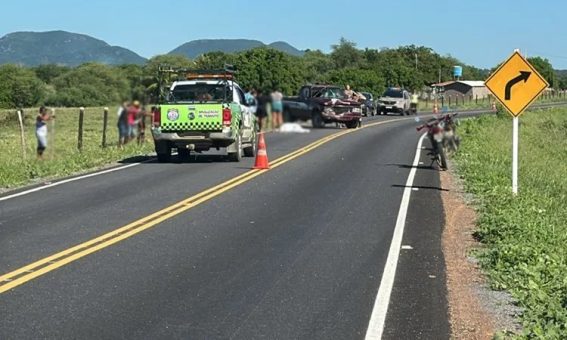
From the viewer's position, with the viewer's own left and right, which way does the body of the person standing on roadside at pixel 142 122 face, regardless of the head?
facing to the right of the viewer

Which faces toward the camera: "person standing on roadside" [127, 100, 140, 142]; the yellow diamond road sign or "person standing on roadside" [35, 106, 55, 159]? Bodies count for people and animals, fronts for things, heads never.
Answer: the yellow diamond road sign

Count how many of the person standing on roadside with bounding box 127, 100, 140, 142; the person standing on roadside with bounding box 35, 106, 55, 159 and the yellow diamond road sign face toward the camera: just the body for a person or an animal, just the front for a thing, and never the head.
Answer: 1

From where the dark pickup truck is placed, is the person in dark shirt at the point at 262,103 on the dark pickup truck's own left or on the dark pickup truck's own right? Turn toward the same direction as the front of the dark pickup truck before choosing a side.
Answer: on the dark pickup truck's own right

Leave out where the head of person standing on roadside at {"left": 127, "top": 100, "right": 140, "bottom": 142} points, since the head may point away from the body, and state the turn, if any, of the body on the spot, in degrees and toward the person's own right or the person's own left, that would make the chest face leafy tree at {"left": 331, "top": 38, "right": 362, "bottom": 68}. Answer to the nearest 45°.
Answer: approximately 45° to the person's own left

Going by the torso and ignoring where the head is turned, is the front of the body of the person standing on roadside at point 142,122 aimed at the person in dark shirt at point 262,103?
yes

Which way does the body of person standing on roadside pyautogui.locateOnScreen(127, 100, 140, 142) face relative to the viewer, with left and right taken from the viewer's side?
facing to the right of the viewer

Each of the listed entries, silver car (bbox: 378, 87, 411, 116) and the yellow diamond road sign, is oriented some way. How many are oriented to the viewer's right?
0

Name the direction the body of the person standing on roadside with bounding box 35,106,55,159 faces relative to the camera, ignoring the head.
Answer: to the viewer's right

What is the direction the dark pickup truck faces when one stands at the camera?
facing the viewer and to the right of the viewer

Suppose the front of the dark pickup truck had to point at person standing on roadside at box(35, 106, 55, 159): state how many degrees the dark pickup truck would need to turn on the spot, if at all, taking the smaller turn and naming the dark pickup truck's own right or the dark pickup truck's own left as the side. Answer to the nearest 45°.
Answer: approximately 135° to the dark pickup truck's own right
